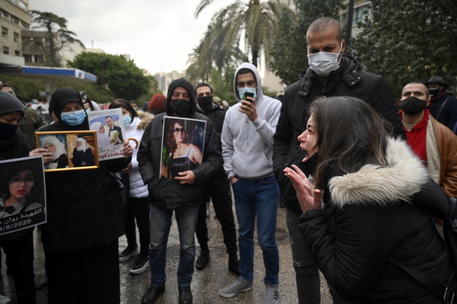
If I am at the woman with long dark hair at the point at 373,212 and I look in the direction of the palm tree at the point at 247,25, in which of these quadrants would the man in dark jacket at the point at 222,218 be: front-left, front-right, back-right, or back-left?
front-left

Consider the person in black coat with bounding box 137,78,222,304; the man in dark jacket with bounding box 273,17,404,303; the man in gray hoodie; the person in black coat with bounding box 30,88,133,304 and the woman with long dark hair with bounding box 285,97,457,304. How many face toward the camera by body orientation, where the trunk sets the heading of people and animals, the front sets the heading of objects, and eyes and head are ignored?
4

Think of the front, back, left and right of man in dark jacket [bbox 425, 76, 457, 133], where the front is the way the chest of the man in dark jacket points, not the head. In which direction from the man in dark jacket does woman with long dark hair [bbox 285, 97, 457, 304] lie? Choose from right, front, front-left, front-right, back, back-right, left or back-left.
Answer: front-left

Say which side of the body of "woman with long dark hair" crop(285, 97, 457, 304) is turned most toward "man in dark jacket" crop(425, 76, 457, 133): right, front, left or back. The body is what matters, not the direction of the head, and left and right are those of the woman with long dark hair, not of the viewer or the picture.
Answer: right

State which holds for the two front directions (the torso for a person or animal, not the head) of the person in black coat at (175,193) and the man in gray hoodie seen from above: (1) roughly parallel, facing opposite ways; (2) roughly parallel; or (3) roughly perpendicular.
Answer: roughly parallel

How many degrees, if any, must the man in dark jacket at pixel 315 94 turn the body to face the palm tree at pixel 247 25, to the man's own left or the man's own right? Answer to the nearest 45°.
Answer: approximately 180°

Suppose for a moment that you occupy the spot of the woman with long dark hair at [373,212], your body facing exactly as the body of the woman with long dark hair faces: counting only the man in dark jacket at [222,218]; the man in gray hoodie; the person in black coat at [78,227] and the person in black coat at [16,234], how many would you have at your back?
0

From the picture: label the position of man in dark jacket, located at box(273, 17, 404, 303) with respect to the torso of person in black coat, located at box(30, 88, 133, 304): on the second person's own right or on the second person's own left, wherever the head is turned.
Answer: on the second person's own left

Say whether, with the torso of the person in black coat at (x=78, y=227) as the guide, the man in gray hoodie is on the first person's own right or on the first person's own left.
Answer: on the first person's own left

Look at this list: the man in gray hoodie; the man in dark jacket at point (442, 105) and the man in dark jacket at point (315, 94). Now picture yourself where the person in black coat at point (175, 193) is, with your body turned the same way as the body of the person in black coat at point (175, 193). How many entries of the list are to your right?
0

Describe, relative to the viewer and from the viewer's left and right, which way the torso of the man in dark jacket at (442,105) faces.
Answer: facing the viewer and to the left of the viewer

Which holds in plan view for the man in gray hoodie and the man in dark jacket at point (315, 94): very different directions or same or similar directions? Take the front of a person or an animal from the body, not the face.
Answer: same or similar directions

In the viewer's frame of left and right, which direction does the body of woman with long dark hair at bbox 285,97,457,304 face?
facing to the left of the viewer

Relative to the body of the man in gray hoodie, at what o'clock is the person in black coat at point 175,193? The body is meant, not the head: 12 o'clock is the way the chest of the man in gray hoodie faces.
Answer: The person in black coat is roughly at 3 o'clock from the man in gray hoodie.

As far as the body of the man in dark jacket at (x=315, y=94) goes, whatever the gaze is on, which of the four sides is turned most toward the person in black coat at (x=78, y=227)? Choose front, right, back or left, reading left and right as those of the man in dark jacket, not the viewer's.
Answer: right

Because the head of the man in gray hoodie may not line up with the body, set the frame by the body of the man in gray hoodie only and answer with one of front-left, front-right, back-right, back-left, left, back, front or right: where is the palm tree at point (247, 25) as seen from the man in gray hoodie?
back

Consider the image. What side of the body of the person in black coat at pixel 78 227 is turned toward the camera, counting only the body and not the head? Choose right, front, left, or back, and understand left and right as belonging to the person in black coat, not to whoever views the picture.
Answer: front

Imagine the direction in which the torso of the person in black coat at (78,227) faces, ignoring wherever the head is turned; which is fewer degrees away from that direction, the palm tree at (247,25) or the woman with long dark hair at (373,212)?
the woman with long dark hair

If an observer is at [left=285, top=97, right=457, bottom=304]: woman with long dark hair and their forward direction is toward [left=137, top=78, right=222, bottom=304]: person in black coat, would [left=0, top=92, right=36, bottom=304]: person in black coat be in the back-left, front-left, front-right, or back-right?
front-left

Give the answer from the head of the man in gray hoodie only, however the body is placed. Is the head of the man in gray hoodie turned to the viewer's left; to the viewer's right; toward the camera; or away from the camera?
toward the camera

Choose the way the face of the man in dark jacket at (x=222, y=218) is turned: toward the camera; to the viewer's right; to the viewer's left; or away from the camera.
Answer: toward the camera

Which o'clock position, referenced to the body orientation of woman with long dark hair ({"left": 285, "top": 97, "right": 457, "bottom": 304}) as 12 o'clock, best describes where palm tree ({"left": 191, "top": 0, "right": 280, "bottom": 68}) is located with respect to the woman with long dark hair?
The palm tree is roughly at 2 o'clock from the woman with long dark hair.

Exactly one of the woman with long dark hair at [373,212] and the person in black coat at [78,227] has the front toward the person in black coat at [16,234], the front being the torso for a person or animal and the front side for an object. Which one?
the woman with long dark hair
